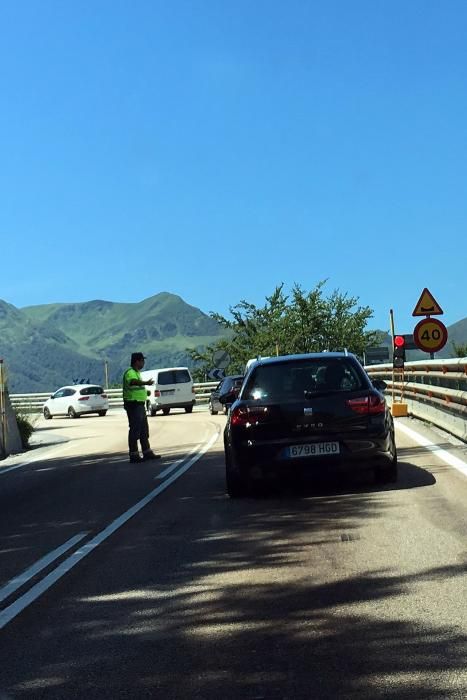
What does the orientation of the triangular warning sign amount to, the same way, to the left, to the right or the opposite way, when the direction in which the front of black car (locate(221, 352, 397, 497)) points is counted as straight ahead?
the opposite way

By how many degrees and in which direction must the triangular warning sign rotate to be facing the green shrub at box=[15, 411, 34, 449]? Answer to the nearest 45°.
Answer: approximately 90° to its right

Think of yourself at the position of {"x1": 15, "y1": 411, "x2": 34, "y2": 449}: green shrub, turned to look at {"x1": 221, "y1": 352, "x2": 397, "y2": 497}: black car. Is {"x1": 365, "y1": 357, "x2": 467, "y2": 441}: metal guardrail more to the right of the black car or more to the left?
left

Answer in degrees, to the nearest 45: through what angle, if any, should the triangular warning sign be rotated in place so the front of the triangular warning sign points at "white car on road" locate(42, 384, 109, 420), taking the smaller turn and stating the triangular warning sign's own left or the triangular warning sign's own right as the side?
approximately 135° to the triangular warning sign's own right

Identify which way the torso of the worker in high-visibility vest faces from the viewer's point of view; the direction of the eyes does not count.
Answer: to the viewer's right

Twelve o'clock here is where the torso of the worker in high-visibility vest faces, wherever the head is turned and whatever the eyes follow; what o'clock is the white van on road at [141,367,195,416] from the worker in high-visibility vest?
The white van on road is roughly at 9 o'clock from the worker in high-visibility vest.

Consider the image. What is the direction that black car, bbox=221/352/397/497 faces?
away from the camera

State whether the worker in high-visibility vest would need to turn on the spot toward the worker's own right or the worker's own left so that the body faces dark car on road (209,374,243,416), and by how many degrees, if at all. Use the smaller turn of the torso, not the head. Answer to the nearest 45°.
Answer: approximately 90° to the worker's own left
